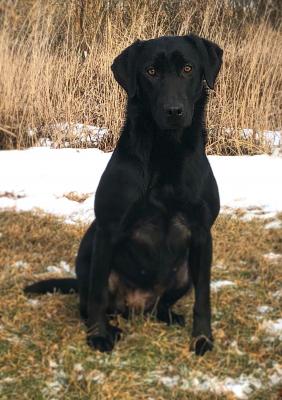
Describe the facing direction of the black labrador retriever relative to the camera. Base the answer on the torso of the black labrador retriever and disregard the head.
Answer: toward the camera
